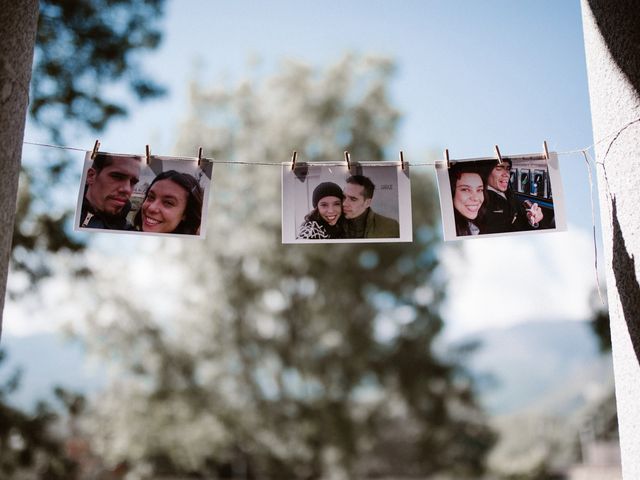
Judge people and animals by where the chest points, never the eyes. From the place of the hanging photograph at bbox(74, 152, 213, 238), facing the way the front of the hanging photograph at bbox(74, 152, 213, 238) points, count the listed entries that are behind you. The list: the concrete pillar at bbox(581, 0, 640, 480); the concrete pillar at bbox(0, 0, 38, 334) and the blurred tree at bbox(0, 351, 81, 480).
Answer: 1

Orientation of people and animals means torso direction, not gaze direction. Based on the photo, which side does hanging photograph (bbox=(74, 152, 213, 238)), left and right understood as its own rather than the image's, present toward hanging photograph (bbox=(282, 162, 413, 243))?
left

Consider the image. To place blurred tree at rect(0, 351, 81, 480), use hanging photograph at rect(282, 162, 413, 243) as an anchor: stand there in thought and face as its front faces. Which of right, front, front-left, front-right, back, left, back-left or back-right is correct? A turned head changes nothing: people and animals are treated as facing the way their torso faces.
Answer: back-right

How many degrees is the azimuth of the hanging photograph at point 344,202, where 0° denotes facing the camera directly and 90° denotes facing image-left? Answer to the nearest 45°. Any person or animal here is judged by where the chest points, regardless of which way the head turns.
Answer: approximately 0°

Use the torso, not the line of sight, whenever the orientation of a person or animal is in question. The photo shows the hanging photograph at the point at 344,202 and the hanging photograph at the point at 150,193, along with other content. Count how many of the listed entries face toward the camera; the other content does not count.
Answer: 2

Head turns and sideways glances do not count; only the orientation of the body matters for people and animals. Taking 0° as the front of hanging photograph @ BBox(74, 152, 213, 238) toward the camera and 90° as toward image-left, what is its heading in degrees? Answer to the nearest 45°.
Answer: approximately 0°

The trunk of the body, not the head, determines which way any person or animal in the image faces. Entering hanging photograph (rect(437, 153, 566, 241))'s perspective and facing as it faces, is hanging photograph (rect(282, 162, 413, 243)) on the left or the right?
on its right

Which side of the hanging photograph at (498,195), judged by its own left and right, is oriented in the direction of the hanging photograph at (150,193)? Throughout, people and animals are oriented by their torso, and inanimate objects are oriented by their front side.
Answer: right

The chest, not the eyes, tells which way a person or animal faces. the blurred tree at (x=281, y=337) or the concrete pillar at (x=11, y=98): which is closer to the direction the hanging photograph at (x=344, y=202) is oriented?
the concrete pillar
